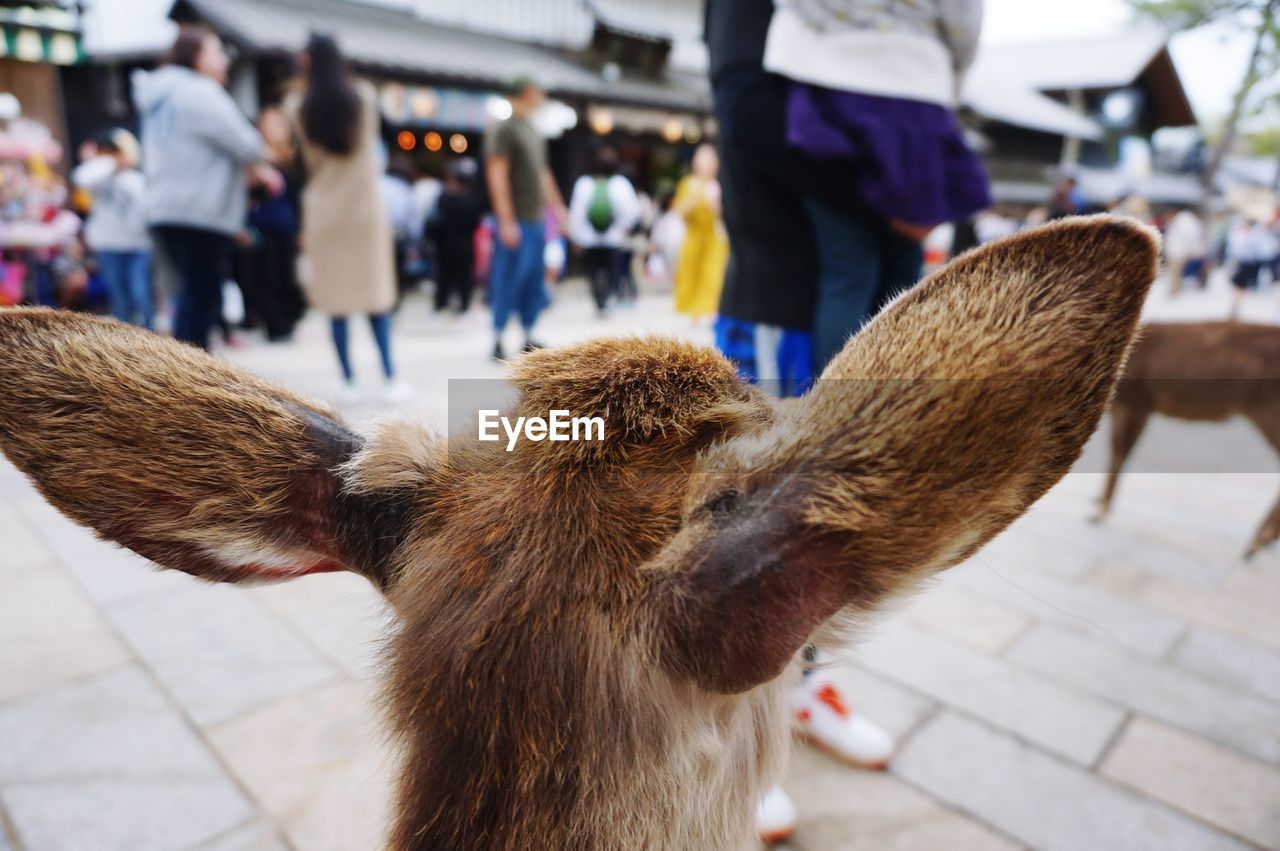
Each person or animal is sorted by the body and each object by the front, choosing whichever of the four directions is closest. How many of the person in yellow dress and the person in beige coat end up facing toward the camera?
1

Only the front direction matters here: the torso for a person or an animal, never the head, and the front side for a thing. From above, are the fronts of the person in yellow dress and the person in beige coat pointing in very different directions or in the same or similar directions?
very different directions

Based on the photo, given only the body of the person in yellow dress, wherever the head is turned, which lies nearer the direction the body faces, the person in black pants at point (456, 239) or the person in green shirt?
the person in green shirt

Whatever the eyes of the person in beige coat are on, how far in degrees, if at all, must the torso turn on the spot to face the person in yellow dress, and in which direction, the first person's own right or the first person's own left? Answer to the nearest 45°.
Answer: approximately 45° to the first person's own right

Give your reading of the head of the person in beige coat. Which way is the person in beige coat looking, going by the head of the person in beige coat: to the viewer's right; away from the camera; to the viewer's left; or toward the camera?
away from the camera

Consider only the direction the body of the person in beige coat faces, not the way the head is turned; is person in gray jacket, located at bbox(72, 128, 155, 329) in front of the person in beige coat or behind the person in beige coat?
in front

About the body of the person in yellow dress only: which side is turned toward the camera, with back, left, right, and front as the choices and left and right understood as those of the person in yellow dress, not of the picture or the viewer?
front

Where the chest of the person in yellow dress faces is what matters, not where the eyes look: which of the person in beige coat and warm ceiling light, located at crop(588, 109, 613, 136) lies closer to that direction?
the person in beige coat

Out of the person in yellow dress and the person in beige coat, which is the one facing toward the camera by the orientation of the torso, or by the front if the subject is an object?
the person in yellow dress

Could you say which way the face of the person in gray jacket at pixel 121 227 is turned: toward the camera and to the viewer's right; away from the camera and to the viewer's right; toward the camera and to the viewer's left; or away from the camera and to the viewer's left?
away from the camera and to the viewer's left

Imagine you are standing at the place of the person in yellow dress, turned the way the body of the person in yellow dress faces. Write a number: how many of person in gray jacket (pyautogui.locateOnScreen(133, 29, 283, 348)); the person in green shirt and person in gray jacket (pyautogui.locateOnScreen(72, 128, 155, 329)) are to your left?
0

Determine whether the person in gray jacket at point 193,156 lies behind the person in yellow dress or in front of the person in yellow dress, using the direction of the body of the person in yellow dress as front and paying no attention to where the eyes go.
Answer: in front

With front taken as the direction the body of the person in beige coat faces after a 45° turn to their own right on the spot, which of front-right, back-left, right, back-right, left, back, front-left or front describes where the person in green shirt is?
front

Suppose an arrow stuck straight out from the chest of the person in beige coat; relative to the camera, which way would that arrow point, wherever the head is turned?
away from the camera

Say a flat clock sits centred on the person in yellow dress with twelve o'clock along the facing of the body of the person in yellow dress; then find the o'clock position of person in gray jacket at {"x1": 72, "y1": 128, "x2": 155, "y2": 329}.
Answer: The person in gray jacket is roughly at 2 o'clock from the person in yellow dress.

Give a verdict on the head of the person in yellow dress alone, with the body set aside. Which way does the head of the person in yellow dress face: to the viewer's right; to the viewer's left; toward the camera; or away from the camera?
toward the camera

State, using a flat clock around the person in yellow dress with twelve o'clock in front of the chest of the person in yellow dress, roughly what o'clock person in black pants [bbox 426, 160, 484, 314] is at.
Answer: The person in black pants is roughly at 4 o'clock from the person in yellow dress.

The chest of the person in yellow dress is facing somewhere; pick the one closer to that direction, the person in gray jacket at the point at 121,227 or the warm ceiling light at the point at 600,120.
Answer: the person in gray jacket
